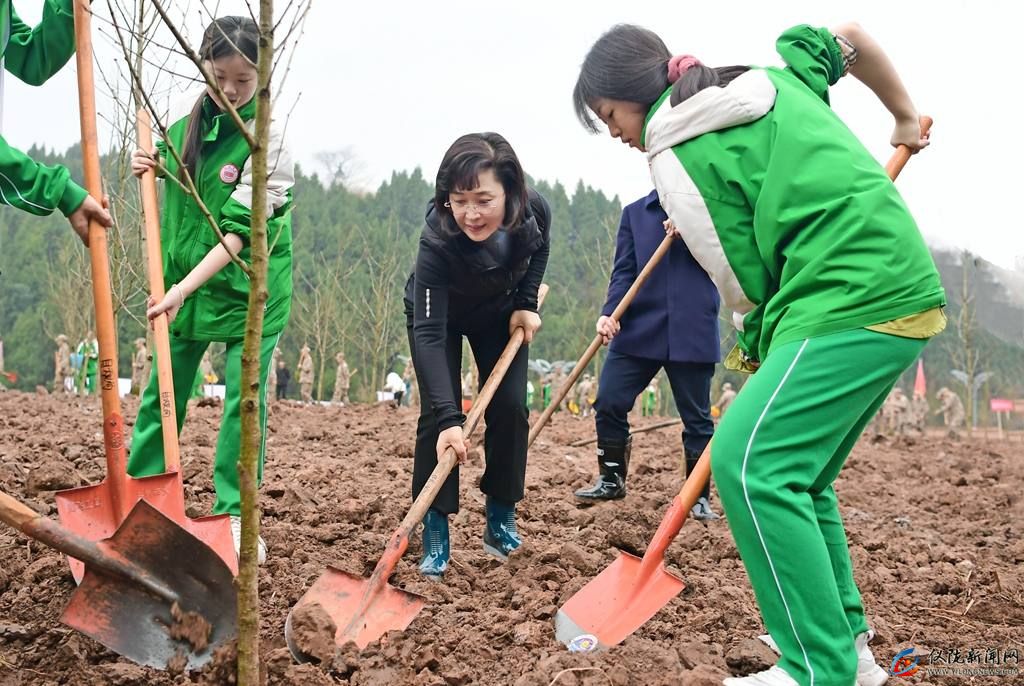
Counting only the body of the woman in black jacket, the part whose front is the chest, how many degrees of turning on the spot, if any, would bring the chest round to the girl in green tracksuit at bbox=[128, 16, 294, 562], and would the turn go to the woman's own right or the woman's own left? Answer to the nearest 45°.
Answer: approximately 90° to the woman's own right

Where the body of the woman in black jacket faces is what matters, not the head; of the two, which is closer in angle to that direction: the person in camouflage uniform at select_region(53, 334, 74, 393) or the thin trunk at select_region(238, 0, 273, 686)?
the thin trunk

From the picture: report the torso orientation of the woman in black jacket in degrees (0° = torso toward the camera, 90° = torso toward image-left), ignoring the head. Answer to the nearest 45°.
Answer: approximately 0°

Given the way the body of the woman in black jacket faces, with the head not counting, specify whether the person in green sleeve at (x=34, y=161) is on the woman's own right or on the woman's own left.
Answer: on the woman's own right

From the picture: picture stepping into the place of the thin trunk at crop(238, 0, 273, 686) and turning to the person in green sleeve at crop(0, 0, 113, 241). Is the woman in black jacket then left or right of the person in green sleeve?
right

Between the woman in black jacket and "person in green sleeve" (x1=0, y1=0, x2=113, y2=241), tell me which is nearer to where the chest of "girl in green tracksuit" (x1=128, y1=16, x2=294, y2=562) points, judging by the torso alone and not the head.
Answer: the person in green sleeve

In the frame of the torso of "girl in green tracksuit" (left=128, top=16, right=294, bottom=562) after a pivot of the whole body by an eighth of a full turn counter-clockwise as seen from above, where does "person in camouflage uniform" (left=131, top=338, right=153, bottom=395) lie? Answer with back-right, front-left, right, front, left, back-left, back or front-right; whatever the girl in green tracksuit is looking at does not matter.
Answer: back

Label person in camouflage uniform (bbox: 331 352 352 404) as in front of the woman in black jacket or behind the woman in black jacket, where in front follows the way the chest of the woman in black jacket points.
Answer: behind

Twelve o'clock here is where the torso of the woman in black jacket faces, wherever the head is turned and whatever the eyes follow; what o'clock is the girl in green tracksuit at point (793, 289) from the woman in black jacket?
The girl in green tracksuit is roughly at 11 o'clock from the woman in black jacket.

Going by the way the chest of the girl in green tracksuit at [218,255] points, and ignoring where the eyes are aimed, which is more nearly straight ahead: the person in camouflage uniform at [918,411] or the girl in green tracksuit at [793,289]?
the girl in green tracksuit

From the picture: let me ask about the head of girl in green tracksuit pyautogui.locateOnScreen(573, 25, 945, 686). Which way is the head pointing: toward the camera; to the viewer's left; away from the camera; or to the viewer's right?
to the viewer's left

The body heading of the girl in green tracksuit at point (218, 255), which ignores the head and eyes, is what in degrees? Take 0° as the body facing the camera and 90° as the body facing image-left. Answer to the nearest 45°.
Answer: approximately 45°
